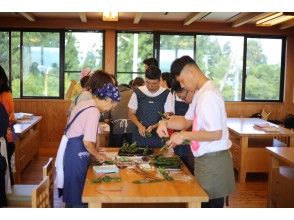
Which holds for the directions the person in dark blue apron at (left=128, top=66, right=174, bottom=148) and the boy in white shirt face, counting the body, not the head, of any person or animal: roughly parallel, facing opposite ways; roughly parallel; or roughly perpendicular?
roughly perpendicular

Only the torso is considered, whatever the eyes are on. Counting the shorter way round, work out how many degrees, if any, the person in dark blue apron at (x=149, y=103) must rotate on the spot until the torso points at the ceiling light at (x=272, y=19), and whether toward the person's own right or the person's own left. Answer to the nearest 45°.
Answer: approximately 135° to the person's own left

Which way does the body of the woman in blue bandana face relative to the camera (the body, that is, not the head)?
to the viewer's right

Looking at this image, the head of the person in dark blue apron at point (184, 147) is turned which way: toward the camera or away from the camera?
toward the camera

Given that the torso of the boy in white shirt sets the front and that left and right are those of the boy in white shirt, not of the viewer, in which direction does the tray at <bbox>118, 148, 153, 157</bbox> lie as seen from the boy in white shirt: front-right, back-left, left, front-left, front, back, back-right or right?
front-right

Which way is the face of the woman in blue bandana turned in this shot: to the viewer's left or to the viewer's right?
to the viewer's right

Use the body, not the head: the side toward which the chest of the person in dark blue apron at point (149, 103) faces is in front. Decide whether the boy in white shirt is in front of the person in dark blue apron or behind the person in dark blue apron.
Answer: in front

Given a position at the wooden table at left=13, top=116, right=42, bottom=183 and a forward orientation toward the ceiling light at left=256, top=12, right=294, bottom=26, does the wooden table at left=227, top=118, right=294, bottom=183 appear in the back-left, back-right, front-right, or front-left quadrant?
front-right

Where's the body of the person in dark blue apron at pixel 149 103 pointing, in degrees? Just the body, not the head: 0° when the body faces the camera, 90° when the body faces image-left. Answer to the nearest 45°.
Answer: approximately 0°

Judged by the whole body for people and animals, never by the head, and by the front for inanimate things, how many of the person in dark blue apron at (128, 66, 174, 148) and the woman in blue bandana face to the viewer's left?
0

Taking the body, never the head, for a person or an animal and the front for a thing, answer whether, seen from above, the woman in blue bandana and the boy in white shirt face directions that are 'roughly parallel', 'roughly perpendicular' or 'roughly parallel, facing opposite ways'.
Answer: roughly parallel, facing opposite ways

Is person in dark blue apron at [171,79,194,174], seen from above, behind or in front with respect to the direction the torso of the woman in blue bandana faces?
in front

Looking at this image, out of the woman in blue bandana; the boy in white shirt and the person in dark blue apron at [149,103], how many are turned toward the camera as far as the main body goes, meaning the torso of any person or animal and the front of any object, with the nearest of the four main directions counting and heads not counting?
1

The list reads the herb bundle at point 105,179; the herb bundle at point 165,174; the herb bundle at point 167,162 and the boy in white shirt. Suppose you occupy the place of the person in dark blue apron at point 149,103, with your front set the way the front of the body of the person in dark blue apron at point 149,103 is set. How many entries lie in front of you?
4

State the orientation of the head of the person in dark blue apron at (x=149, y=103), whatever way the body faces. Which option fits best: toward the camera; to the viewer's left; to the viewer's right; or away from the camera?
toward the camera

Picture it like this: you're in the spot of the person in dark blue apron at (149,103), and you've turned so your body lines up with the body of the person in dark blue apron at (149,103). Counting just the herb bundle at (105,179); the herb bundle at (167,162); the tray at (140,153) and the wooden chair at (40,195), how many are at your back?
0

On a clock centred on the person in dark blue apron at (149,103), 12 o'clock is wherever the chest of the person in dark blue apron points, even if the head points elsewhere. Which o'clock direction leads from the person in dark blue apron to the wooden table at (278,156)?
The wooden table is roughly at 9 o'clock from the person in dark blue apron.
